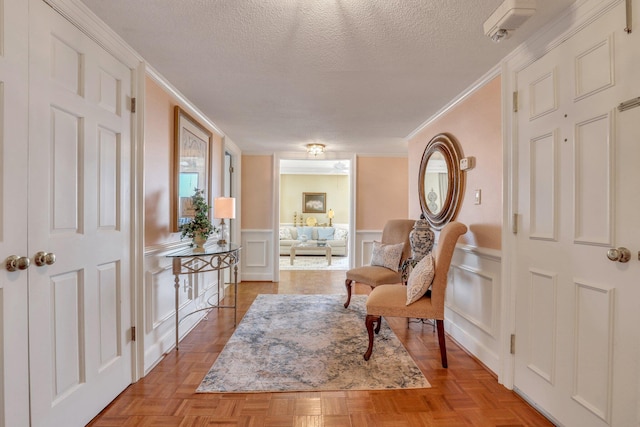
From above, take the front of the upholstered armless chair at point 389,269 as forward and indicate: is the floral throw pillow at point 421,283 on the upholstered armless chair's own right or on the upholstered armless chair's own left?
on the upholstered armless chair's own left

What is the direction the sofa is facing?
toward the camera

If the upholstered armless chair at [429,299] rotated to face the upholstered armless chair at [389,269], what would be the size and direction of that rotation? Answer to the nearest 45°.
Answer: approximately 90° to its right

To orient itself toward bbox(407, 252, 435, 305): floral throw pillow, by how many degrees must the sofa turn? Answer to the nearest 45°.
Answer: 0° — it already faces it

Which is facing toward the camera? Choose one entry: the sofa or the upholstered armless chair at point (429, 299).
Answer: the sofa

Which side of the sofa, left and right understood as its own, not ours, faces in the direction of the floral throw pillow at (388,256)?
front

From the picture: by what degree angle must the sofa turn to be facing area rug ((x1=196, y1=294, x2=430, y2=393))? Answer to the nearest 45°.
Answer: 0° — it already faces it

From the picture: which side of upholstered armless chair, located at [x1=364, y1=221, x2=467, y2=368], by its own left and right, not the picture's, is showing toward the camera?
left

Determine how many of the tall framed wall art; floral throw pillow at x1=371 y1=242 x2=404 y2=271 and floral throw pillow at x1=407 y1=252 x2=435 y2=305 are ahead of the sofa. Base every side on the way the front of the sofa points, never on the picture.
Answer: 3

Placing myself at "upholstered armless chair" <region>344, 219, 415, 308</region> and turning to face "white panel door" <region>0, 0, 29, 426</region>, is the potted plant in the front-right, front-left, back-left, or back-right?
front-right

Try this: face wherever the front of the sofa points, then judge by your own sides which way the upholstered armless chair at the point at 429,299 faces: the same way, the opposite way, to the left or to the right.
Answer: to the right

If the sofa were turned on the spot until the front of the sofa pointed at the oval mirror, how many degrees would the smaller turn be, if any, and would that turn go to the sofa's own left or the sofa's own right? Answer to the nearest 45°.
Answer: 0° — it already faces it

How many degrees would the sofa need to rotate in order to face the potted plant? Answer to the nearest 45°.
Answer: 0° — it already faces it

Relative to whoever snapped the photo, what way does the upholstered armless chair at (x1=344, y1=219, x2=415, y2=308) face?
facing the viewer and to the left of the viewer
